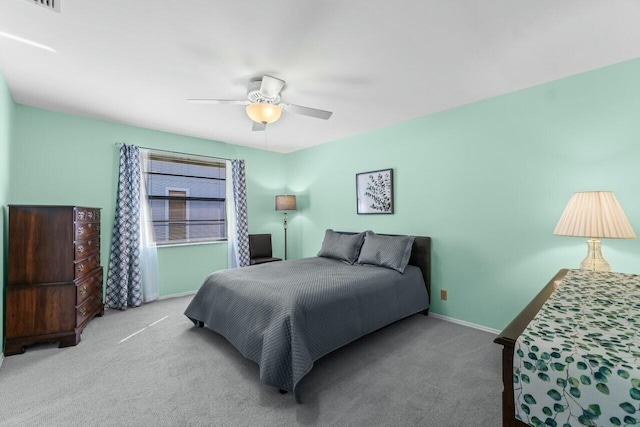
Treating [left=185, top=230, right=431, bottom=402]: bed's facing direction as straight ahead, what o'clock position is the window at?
The window is roughly at 3 o'clock from the bed.

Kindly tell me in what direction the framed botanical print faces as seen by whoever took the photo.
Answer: facing the viewer and to the left of the viewer

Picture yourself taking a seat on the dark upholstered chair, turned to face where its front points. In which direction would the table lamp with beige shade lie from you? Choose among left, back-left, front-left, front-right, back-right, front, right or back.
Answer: front

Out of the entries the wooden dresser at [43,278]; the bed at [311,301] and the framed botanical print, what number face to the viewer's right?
1

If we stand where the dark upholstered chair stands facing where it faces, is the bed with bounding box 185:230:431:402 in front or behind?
in front

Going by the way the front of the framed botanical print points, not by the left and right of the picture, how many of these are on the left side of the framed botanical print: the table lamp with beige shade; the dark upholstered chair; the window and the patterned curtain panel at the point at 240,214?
1

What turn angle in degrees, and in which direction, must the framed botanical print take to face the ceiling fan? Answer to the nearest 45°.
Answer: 0° — it already faces it

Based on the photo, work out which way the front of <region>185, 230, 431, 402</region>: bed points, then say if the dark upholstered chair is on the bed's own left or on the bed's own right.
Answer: on the bed's own right

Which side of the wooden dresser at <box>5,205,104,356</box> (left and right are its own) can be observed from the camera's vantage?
right

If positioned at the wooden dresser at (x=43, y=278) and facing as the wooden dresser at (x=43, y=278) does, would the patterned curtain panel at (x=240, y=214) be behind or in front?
in front

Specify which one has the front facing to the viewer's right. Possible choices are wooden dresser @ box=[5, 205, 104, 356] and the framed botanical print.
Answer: the wooden dresser

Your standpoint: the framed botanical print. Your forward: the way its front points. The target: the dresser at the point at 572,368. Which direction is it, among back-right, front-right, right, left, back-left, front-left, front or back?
front-left

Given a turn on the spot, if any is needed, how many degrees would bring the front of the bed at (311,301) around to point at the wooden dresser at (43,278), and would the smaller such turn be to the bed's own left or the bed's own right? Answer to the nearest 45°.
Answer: approximately 45° to the bed's own right
